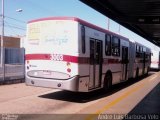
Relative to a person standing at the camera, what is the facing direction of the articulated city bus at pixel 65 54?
facing away from the viewer and to the right of the viewer

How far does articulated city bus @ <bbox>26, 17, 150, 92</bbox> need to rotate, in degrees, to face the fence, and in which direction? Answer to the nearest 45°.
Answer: approximately 90° to its left
